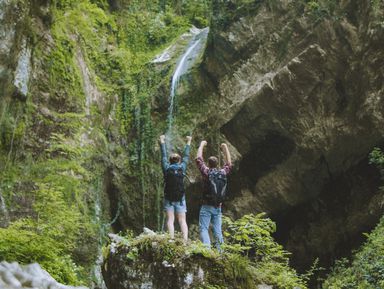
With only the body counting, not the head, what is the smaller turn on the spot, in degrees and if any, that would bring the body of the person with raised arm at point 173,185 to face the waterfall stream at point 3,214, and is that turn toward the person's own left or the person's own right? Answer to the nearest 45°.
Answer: approximately 45° to the person's own left

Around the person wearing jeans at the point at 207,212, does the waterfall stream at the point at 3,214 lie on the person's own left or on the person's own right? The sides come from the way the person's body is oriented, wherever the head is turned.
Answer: on the person's own left

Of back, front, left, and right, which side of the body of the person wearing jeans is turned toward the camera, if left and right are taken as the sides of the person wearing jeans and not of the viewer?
back

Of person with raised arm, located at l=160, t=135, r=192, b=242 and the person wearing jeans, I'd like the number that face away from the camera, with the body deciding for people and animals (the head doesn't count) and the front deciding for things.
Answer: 2

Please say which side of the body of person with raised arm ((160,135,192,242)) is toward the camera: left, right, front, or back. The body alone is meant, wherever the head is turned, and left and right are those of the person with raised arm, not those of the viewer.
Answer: back
